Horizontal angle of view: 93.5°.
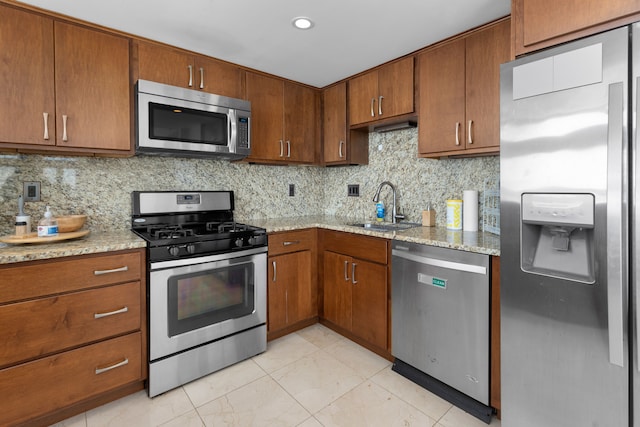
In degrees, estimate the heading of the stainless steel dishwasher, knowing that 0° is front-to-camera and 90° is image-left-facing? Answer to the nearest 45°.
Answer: approximately 45°

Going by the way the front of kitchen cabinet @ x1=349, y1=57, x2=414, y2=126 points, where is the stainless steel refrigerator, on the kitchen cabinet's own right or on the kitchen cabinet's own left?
on the kitchen cabinet's own left

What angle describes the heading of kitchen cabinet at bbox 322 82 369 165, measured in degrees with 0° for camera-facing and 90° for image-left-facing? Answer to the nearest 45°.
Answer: approximately 45°

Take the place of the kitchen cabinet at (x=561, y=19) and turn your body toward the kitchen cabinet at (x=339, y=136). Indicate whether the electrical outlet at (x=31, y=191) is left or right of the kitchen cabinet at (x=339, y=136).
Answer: left

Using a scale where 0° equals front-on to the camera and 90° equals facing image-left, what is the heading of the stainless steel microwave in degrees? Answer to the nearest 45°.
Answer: approximately 315°
